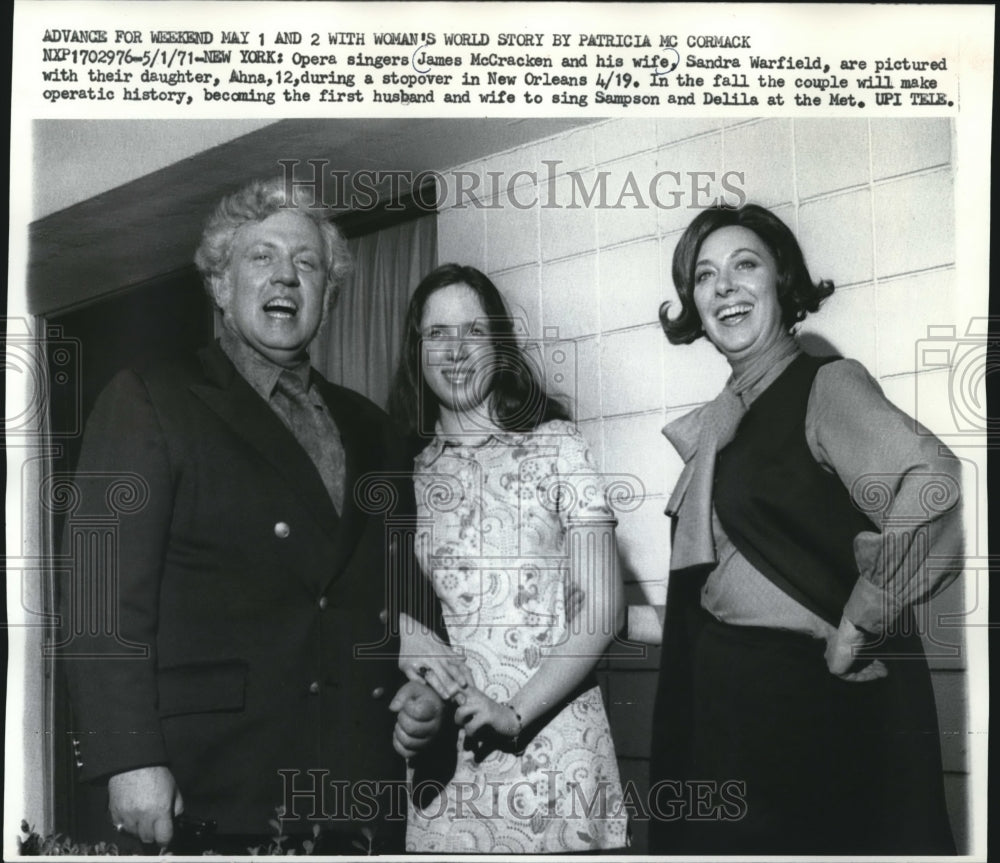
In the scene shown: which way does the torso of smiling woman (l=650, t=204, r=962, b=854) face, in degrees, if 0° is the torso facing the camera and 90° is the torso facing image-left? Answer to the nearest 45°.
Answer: approximately 45°

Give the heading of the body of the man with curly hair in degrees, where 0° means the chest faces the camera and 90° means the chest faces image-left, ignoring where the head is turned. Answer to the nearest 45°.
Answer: approximately 315°
